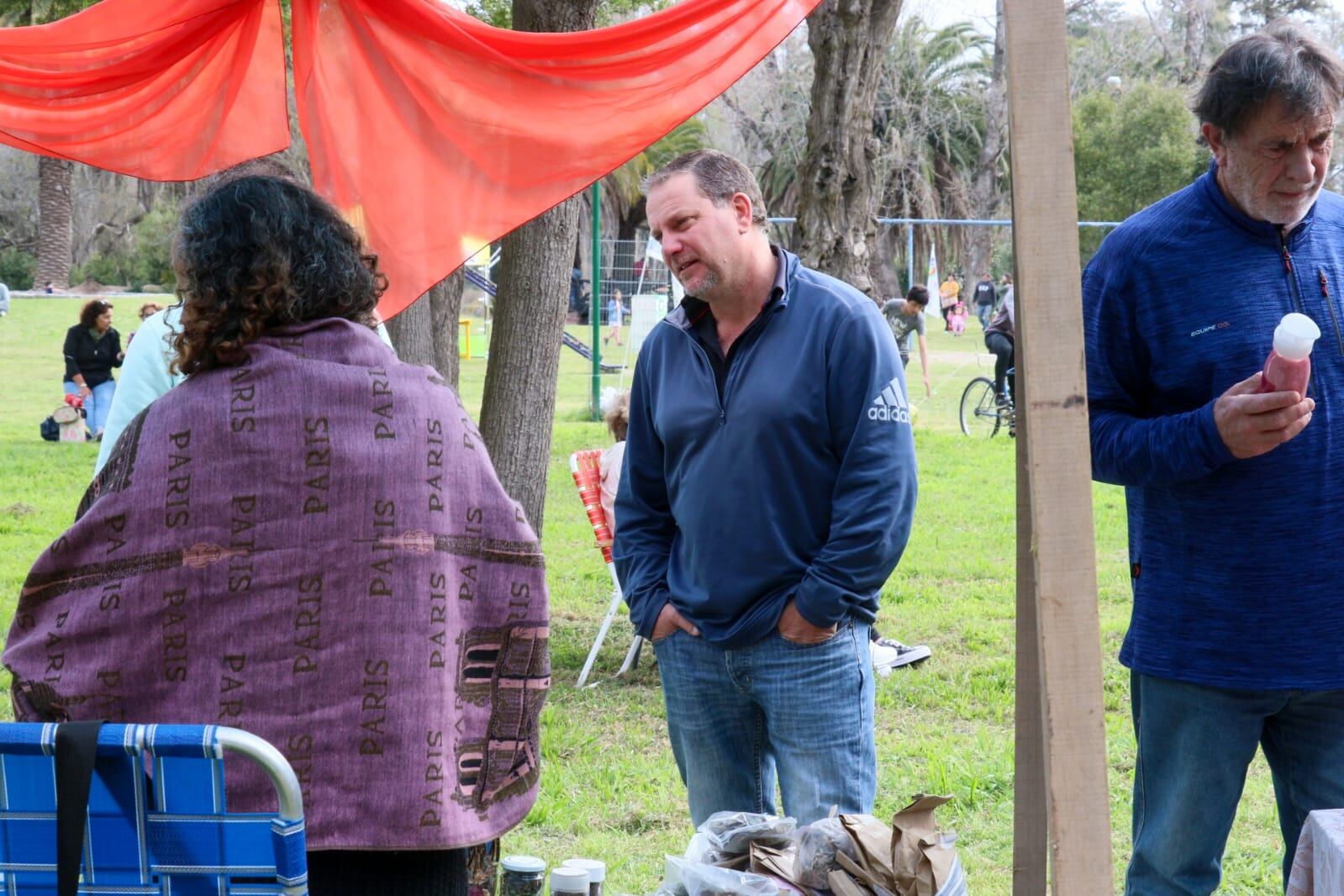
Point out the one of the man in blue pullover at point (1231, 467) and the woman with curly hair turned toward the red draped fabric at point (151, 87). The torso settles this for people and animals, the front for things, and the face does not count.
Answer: the woman with curly hair

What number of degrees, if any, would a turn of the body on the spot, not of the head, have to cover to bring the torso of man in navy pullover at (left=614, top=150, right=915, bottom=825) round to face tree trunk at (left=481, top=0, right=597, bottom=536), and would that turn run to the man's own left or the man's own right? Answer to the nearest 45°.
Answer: approximately 135° to the man's own right

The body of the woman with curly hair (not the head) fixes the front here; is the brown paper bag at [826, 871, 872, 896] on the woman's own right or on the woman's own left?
on the woman's own right

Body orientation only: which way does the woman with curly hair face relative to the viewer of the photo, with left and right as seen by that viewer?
facing away from the viewer

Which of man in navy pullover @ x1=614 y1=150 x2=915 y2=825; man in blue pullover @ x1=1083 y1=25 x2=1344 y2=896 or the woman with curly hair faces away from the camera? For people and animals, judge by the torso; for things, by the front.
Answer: the woman with curly hair

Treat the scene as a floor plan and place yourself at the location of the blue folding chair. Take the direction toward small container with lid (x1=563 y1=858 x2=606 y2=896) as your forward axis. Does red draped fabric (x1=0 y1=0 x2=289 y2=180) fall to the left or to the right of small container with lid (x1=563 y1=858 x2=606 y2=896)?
left

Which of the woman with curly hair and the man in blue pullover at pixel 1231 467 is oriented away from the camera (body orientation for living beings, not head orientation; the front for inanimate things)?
the woman with curly hair

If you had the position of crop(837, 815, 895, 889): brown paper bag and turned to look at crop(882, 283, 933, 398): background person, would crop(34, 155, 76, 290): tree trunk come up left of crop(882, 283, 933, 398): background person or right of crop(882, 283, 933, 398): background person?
left

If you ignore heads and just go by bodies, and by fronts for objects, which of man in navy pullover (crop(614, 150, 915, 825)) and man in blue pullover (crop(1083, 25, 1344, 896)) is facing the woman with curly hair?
man in navy pullover (crop(614, 150, 915, 825))

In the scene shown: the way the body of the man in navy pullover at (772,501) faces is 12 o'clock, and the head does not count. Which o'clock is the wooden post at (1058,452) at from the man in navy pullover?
The wooden post is roughly at 10 o'clock from the man in navy pullover.

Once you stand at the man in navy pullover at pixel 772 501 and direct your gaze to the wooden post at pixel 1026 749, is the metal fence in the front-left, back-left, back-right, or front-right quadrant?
back-left

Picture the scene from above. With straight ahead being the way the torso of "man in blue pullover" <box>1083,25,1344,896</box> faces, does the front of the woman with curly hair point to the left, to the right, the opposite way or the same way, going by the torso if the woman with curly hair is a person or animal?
the opposite way

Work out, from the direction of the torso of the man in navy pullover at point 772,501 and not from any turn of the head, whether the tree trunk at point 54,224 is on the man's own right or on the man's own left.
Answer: on the man's own right
